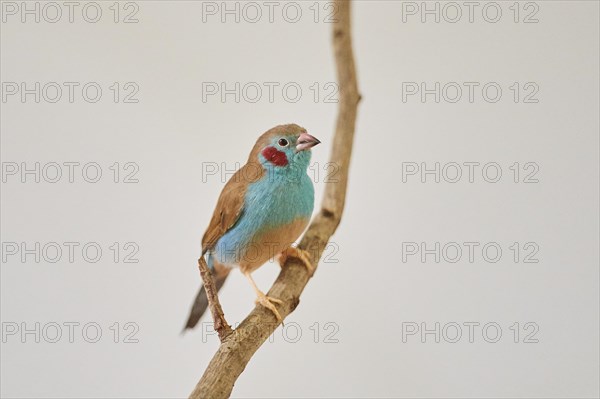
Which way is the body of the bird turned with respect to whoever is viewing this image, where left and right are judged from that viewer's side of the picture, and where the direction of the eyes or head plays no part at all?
facing the viewer and to the right of the viewer
